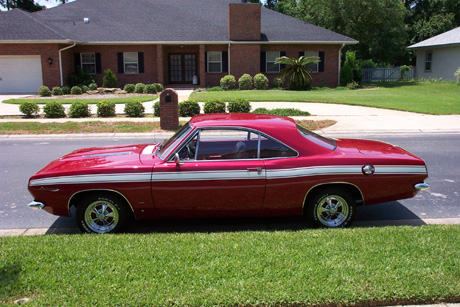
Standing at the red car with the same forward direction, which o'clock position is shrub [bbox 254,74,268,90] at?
The shrub is roughly at 3 o'clock from the red car.

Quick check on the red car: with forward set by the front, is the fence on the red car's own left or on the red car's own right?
on the red car's own right

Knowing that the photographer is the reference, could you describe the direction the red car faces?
facing to the left of the viewer

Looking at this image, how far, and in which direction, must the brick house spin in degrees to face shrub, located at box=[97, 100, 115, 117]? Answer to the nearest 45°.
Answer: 0° — it already faces it

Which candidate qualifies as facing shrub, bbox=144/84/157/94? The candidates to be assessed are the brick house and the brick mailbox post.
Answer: the brick house

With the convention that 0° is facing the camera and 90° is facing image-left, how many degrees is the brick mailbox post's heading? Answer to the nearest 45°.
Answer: approximately 0°

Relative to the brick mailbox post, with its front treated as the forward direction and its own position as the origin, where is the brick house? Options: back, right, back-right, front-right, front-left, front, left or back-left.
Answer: back

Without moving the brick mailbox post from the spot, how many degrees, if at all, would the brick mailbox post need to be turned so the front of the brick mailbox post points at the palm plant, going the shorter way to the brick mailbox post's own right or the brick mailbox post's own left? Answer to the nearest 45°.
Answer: approximately 135° to the brick mailbox post's own left

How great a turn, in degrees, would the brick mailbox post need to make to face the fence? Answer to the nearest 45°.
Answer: approximately 135° to its left

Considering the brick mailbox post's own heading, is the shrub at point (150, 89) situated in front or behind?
behind

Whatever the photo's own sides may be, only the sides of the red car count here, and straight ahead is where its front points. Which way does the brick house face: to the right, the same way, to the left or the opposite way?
to the left

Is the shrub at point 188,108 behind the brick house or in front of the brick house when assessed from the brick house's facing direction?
in front

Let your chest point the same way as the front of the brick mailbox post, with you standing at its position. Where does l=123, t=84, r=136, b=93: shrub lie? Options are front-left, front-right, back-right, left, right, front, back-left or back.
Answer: back

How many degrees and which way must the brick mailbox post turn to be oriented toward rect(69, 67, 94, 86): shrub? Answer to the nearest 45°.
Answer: approximately 180°

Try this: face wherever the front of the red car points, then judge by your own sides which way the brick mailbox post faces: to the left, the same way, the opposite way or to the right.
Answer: to the left
